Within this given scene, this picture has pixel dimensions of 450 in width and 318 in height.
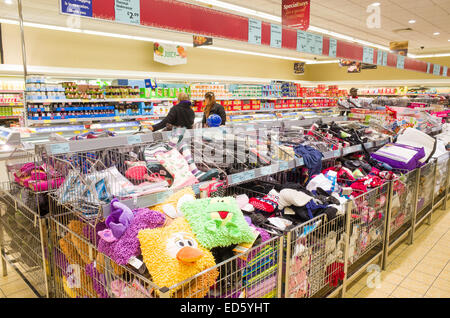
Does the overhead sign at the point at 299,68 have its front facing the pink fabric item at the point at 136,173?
yes

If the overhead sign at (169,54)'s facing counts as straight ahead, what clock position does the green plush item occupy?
The green plush item is roughly at 12 o'clock from the overhead sign.

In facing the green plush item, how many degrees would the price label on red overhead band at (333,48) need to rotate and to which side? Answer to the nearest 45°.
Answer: approximately 45° to its left

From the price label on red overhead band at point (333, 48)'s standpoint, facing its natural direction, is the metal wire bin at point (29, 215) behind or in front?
in front

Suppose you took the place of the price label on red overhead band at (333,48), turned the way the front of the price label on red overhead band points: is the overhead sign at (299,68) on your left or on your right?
on your right

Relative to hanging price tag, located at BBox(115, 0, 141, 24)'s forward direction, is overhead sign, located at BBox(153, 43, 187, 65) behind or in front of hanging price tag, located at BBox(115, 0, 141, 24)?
behind

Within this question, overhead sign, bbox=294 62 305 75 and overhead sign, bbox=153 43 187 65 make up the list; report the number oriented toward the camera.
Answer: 2

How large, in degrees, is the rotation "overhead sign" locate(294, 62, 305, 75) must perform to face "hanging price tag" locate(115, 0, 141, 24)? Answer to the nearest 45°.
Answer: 0° — it already faces it
